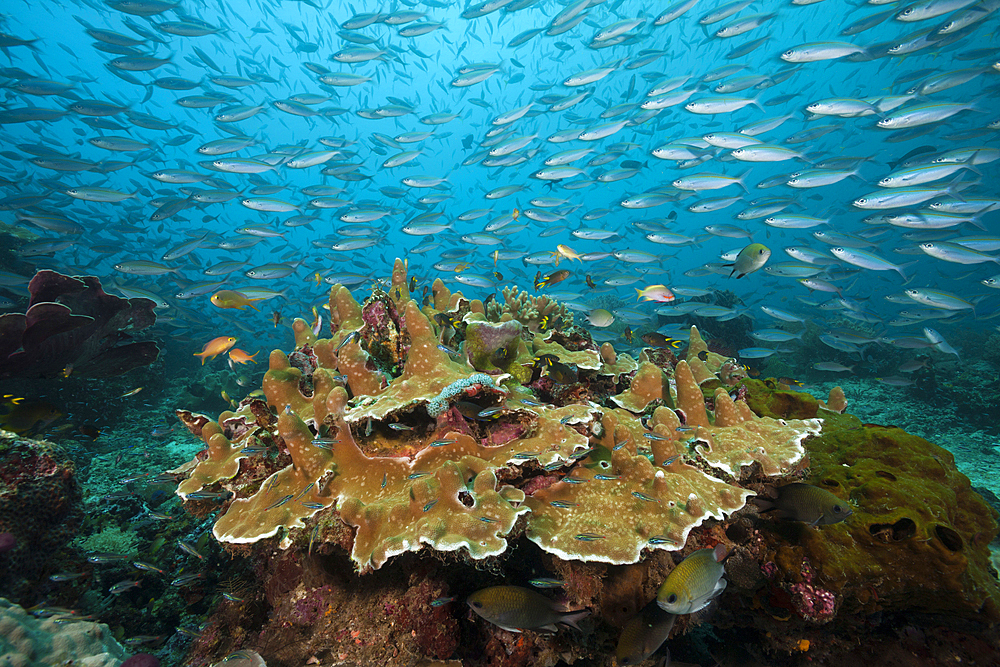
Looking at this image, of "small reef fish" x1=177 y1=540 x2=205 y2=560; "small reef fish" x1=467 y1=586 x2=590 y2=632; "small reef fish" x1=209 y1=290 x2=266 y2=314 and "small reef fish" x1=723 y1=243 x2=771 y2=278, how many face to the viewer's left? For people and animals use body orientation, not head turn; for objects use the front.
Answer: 3

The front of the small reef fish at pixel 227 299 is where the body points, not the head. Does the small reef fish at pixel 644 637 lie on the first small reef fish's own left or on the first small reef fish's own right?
on the first small reef fish's own left

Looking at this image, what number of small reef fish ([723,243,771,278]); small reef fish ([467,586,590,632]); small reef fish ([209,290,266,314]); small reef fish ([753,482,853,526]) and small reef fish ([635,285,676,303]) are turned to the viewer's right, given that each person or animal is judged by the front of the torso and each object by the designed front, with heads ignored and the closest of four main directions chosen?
3

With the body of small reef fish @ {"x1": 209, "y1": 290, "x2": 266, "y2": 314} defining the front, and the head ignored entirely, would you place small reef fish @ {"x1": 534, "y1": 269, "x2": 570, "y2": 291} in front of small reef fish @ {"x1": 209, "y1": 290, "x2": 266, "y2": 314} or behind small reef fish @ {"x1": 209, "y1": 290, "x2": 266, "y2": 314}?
behind

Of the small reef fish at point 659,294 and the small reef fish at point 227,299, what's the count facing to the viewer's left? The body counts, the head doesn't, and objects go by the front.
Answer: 1

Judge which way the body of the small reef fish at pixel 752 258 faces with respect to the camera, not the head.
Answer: to the viewer's right

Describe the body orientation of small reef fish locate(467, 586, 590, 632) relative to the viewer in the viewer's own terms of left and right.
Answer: facing to the left of the viewer

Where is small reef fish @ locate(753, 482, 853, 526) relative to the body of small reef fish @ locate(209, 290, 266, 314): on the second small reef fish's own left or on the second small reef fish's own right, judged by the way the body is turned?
on the second small reef fish's own left
